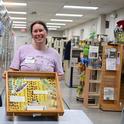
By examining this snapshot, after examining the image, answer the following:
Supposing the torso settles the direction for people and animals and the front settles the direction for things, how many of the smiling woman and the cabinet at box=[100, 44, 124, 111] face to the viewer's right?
0

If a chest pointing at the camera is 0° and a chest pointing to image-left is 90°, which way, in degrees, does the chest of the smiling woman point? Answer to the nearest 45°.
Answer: approximately 0°

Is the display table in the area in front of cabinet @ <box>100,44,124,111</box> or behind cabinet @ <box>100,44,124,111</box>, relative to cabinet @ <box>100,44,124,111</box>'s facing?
in front

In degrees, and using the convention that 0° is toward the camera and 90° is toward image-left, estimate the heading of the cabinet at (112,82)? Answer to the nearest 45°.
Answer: approximately 45°

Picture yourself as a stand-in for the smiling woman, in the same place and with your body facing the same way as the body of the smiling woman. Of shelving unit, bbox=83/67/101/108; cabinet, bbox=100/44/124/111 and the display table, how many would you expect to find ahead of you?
1

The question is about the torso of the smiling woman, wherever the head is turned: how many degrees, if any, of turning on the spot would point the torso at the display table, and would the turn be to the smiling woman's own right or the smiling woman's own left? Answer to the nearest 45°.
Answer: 0° — they already face it

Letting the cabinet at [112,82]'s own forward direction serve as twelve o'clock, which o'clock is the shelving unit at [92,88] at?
The shelving unit is roughly at 2 o'clock from the cabinet.

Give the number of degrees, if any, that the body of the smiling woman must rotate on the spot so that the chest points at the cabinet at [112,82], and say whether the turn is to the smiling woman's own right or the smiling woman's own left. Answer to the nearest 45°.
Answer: approximately 135° to the smiling woman's own left
